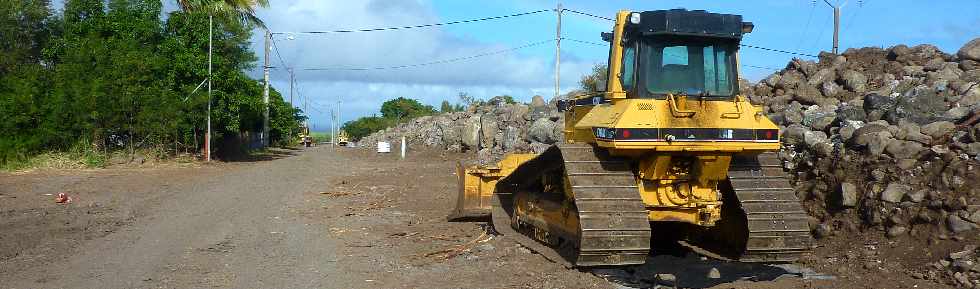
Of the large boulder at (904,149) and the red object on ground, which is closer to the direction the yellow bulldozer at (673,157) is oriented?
the red object on ground

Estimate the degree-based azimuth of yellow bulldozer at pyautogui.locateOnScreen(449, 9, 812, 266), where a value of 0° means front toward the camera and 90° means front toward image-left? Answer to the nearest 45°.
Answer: approximately 135°

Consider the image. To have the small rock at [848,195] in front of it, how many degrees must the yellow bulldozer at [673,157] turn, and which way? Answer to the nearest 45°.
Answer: approximately 90° to its right

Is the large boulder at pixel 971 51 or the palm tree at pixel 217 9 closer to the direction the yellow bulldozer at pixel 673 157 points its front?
the palm tree

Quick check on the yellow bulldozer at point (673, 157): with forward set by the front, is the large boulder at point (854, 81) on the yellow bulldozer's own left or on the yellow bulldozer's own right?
on the yellow bulldozer's own right

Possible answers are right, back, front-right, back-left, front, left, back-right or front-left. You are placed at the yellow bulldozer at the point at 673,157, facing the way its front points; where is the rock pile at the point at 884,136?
right

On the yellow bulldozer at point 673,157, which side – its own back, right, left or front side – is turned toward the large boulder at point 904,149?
right

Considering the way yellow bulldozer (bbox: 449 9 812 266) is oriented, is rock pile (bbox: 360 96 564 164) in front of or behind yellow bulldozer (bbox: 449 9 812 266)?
in front
